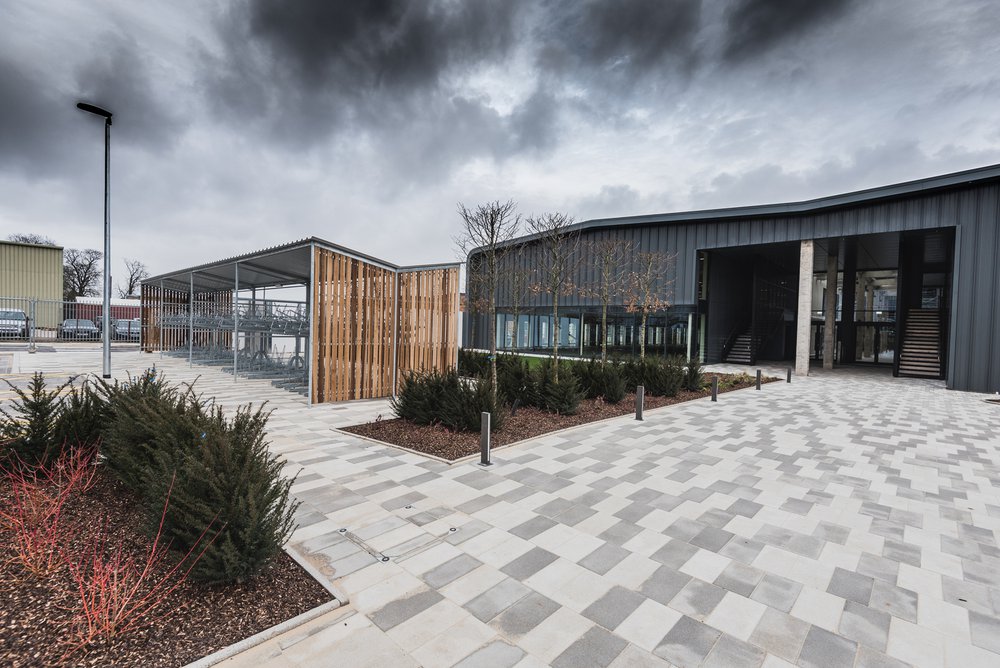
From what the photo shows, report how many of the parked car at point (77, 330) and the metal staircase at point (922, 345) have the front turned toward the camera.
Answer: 2

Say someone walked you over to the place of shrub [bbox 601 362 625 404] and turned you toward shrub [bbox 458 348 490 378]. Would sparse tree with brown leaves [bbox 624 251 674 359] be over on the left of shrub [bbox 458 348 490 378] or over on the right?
right

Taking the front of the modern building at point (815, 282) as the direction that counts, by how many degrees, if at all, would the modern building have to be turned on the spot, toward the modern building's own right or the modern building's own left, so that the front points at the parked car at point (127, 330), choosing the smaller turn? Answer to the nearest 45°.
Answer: approximately 45° to the modern building's own right

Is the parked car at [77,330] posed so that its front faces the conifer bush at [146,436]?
yes

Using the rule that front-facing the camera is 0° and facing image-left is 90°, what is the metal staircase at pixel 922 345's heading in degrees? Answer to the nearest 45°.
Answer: approximately 0°

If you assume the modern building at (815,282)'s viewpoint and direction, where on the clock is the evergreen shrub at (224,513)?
The evergreen shrub is roughly at 11 o'clock from the modern building.

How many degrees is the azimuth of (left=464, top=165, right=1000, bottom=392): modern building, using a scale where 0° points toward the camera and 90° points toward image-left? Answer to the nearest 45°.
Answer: approximately 45°
